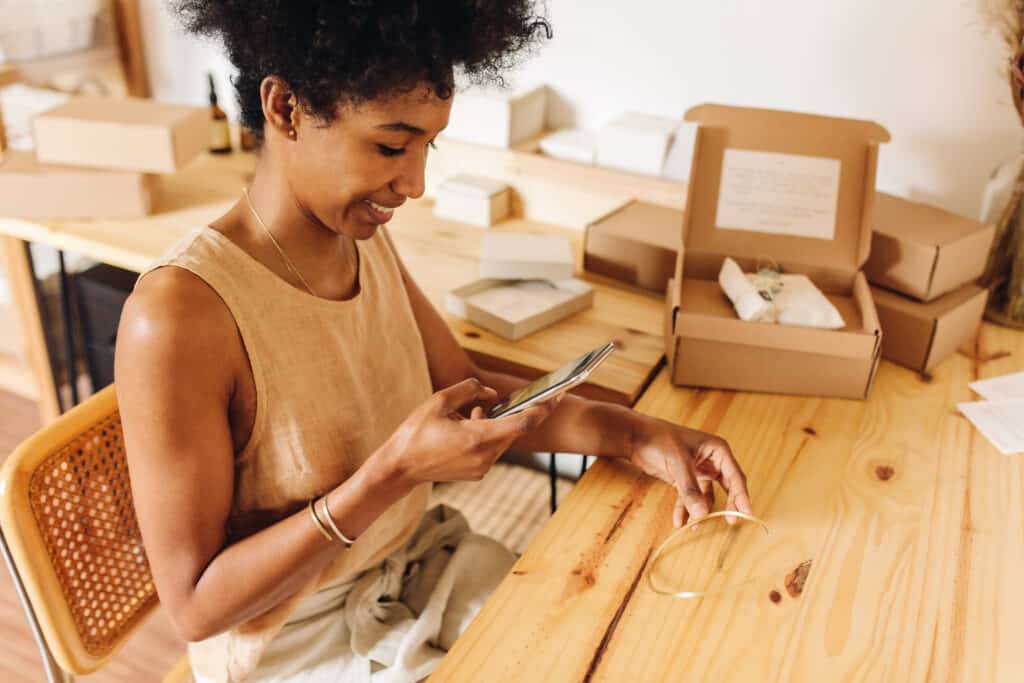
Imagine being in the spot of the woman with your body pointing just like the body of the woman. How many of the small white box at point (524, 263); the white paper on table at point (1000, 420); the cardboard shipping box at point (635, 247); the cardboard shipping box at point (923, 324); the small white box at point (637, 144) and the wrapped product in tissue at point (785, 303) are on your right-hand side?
0

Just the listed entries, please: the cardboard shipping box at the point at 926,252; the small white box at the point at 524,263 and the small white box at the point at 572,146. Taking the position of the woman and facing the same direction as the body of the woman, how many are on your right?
0

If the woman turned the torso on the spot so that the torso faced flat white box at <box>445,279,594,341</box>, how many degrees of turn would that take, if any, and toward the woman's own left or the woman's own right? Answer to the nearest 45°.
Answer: approximately 90° to the woman's own left

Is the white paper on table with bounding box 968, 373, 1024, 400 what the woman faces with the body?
no

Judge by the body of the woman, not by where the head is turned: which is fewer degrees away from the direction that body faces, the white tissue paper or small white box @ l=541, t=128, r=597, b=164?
the white tissue paper

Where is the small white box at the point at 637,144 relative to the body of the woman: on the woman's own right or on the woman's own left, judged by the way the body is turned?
on the woman's own left

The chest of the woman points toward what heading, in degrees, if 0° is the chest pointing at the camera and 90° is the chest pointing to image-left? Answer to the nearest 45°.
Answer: approximately 315°

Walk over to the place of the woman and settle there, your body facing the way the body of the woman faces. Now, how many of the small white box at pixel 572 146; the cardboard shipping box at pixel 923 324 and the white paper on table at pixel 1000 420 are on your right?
0

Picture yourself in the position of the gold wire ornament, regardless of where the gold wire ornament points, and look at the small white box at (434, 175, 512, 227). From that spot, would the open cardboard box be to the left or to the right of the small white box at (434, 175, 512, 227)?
right

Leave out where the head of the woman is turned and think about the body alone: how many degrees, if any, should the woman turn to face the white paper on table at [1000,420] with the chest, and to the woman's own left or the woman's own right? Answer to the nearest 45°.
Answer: approximately 45° to the woman's own left

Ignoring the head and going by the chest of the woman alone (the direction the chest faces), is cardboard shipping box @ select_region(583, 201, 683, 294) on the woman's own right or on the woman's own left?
on the woman's own left

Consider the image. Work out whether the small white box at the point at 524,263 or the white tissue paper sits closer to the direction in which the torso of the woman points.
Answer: the white tissue paper

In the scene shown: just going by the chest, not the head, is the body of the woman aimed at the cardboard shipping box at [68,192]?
no
